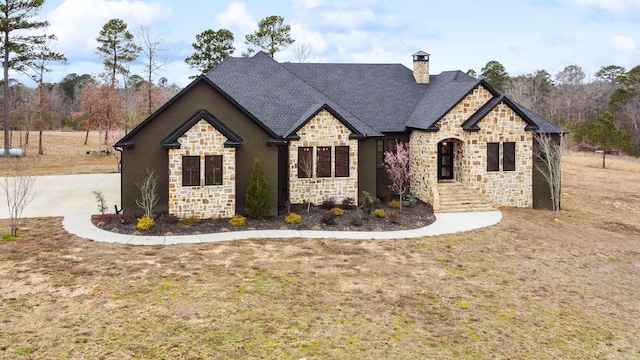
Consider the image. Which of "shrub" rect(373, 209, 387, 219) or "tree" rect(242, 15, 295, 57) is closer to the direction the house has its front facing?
the shrub

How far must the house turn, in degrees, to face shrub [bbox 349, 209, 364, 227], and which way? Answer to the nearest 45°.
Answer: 0° — it already faces it

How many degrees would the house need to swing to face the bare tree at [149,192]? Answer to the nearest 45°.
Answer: approximately 45° to its right

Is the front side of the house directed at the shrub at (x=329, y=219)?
yes

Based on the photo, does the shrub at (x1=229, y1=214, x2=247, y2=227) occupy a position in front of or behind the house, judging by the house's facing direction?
in front

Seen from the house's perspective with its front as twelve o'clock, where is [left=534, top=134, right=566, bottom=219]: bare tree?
The bare tree is roughly at 9 o'clock from the house.

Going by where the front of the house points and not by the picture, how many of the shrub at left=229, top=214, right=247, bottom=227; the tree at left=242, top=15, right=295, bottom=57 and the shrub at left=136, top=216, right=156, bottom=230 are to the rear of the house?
1

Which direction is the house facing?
toward the camera

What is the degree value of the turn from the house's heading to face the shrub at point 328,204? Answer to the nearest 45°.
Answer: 0° — it already faces it
